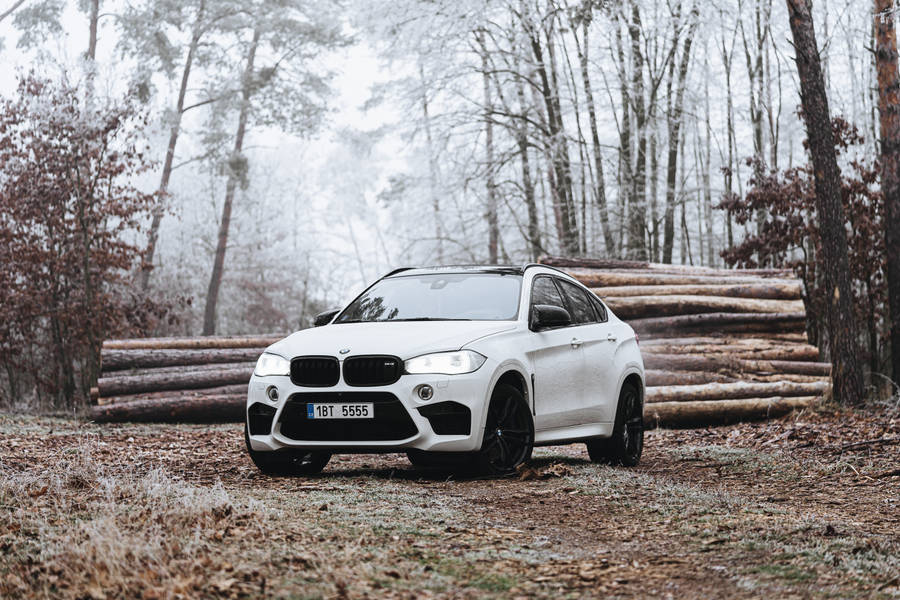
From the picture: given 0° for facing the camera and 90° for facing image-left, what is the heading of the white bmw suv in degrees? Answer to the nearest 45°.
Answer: approximately 45°

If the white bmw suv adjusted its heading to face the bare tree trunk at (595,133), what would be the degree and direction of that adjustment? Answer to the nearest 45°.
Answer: approximately 135° to its right

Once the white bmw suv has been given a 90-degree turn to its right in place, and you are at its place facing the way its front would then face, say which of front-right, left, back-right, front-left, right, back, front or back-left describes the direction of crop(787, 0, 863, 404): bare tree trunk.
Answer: right

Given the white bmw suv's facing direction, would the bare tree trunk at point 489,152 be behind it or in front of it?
behind

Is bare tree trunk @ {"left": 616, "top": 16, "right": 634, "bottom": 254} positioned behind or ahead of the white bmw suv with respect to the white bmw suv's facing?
behind

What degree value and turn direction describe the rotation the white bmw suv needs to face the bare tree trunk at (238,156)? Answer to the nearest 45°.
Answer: approximately 135° to its right

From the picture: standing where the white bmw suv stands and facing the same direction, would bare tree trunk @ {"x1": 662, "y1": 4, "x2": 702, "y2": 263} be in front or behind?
behind

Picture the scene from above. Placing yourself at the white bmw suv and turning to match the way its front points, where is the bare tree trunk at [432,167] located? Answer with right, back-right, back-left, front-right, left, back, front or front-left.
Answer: back-right

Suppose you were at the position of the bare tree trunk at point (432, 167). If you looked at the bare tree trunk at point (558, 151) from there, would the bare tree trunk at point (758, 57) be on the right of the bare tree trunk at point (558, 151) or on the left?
left

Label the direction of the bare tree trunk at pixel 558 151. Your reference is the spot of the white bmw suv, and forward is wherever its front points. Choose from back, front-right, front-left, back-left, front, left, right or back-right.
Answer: back-right

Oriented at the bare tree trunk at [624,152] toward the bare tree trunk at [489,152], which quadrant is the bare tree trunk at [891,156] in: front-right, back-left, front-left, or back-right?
back-left

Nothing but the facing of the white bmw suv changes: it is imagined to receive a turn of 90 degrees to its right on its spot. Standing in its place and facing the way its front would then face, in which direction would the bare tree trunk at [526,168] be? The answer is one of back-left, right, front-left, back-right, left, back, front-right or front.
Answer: front-right
